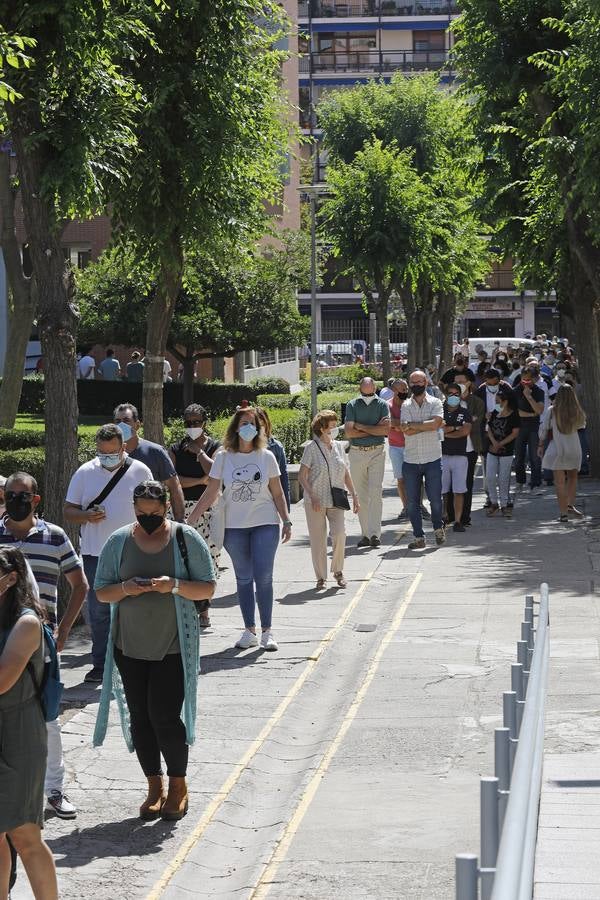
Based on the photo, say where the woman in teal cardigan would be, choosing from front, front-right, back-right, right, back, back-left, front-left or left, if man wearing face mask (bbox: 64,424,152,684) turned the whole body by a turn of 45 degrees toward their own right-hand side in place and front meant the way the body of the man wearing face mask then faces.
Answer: front-left

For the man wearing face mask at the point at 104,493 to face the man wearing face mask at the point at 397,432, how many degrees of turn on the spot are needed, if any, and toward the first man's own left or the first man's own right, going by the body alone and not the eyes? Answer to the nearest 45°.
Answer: approximately 135° to the first man's own left

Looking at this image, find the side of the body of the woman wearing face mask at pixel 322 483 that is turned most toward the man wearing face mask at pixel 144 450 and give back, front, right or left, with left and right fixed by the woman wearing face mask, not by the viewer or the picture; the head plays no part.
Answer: right

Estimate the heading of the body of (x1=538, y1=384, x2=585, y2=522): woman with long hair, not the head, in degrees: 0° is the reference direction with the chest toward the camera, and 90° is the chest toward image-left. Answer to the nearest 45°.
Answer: approximately 180°

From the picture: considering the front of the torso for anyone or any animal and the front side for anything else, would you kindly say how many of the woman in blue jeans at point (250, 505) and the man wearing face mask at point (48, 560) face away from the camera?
0

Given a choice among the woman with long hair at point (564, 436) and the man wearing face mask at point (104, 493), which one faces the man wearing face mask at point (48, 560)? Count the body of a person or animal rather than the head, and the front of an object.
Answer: the man wearing face mask at point (104, 493)

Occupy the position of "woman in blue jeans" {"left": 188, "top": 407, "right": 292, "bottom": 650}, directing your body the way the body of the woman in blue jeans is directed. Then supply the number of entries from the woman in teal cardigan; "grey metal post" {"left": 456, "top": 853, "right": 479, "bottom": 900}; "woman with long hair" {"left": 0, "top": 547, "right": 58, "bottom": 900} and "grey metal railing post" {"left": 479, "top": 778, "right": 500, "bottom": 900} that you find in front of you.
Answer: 4

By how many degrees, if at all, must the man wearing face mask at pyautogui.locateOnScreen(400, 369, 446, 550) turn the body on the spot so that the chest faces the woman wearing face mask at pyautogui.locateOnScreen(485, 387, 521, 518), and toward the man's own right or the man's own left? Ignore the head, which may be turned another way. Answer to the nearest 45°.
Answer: approximately 135° to the man's own left

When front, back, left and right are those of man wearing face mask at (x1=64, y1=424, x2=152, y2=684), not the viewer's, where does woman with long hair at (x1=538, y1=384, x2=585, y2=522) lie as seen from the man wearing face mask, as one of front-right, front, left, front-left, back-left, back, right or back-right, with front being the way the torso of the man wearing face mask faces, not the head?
back-left

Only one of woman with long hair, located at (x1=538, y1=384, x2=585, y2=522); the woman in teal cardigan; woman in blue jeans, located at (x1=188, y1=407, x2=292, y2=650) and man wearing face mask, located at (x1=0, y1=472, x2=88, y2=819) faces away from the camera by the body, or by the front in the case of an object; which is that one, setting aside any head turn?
the woman with long hair

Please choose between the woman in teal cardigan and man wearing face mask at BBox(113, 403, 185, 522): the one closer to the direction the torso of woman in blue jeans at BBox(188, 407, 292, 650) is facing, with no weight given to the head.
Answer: the woman in teal cardigan

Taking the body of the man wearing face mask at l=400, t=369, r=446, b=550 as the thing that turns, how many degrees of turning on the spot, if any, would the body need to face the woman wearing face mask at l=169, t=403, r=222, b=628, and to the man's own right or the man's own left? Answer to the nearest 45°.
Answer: approximately 45° to the man's own right

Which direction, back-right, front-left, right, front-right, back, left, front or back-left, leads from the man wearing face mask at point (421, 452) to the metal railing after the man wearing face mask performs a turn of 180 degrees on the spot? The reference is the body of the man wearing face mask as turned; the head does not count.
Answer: back

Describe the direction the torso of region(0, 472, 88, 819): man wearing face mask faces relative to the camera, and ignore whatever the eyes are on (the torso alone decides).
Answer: toward the camera
